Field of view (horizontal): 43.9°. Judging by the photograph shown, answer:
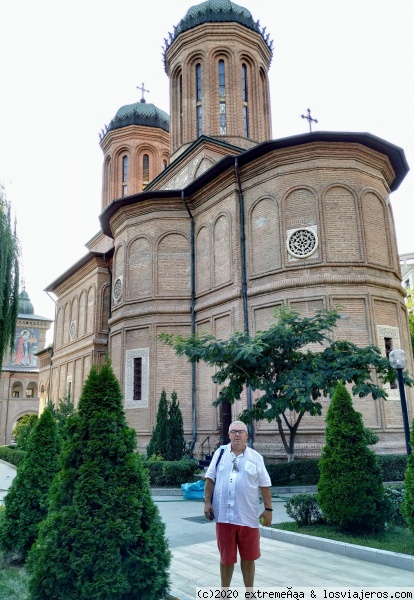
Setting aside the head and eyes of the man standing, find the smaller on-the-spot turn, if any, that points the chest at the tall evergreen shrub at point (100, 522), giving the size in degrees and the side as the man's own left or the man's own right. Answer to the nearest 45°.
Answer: approximately 90° to the man's own right

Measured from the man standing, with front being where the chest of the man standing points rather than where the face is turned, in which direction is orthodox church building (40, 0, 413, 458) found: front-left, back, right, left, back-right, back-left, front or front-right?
back

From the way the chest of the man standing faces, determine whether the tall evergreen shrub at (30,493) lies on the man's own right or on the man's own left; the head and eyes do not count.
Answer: on the man's own right

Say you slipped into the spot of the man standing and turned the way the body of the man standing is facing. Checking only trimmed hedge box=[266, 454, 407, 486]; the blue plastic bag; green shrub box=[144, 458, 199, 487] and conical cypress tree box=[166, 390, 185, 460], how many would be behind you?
4

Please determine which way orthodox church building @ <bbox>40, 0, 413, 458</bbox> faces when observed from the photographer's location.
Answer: facing away from the viewer and to the left of the viewer

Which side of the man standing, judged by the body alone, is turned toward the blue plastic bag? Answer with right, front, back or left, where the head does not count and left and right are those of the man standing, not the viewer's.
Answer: back

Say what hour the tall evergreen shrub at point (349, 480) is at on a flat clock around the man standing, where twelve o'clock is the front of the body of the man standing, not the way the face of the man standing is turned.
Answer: The tall evergreen shrub is roughly at 7 o'clock from the man standing.

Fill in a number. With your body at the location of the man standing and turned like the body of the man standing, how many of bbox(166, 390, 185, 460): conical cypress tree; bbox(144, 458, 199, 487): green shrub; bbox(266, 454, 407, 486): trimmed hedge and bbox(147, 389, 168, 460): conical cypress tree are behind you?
4

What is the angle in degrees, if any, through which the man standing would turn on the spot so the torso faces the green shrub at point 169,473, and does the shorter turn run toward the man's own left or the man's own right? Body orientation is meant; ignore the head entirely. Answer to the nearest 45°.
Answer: approximately 180°

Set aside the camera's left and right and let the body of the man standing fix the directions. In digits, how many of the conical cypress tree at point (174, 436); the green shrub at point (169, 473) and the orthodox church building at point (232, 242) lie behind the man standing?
3

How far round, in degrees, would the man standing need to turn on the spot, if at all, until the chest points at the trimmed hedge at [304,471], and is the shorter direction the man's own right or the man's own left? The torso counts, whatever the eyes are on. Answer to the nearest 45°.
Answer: approximately 180°

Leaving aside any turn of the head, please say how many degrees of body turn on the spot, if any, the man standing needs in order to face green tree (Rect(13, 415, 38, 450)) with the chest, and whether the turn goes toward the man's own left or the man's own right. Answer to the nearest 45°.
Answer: approximately 135° to the man's own right
